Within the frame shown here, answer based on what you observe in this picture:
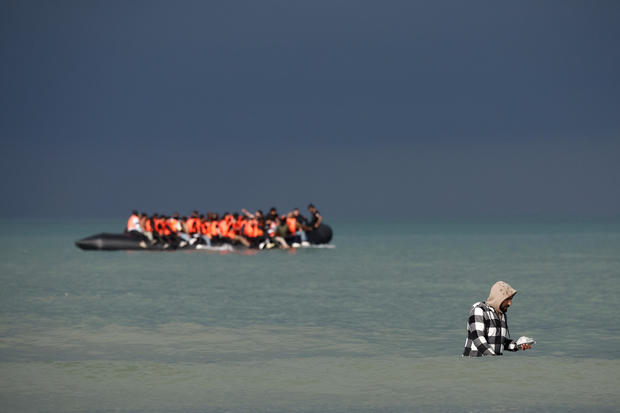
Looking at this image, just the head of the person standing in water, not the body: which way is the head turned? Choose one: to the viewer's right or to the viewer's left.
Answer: to the viewer's right

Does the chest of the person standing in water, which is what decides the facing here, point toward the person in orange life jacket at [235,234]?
no

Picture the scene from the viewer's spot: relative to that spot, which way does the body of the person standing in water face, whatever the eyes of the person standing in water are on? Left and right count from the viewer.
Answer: facing to the right of the viewer

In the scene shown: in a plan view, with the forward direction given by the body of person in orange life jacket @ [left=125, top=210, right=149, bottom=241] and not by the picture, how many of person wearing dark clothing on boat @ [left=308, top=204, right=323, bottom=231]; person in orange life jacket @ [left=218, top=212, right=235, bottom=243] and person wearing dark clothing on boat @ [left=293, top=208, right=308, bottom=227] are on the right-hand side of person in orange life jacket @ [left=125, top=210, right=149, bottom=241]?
0

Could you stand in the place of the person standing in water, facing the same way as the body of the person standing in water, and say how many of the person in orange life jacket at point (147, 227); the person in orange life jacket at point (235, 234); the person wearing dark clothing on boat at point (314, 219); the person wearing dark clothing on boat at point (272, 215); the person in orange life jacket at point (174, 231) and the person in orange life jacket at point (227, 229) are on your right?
0

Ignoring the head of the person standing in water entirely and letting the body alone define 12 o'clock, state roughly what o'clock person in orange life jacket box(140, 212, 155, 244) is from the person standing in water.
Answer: The person in orange life jacket is roughly at 8 o'clock from the person standing in water.

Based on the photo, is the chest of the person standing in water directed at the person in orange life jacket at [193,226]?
no

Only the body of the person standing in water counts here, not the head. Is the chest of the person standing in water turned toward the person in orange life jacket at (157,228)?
no
